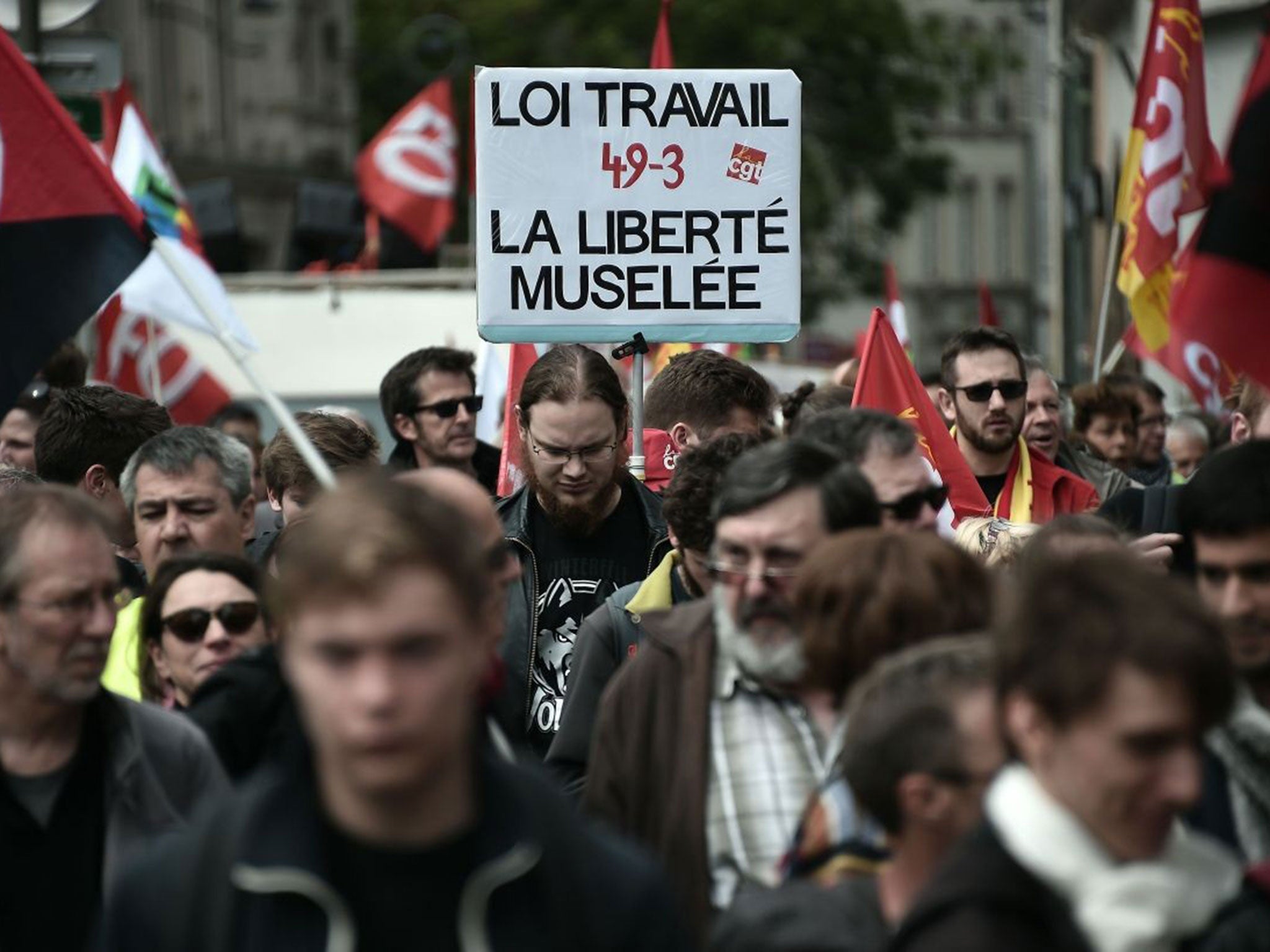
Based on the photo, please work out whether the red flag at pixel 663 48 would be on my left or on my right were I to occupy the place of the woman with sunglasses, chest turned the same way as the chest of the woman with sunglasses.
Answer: on my left

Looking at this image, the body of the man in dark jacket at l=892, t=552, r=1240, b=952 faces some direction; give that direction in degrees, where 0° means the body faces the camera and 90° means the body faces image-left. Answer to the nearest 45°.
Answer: approximately 315°

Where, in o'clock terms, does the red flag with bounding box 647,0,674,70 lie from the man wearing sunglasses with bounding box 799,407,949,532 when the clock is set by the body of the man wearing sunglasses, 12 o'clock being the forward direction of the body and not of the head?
The red flag is roughly at 7 o'clock from the man wearing sunglasses.

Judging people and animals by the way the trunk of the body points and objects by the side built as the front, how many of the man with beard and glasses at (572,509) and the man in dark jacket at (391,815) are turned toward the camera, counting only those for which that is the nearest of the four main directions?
2

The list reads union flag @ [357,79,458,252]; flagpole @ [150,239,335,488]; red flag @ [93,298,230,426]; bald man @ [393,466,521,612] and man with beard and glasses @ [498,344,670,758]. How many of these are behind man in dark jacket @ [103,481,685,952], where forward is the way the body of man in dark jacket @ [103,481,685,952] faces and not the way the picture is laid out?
5

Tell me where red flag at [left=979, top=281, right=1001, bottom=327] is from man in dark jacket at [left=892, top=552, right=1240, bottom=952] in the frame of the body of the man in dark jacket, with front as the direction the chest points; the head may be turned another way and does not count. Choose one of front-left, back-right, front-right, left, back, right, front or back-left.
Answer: back-left

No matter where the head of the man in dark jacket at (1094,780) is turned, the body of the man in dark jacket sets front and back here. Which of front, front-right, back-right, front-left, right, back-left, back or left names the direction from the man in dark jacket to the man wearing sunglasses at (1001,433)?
back-left

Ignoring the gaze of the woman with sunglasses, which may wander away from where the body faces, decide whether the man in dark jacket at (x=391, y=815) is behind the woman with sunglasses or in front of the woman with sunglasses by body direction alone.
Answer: in front

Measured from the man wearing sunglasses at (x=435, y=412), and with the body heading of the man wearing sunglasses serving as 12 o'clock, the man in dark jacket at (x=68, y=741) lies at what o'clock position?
The man in dark jacket is roughly at 2 o'clock from the man wearing sunglasses.

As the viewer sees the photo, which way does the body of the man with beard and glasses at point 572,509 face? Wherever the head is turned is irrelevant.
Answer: toward the camera
